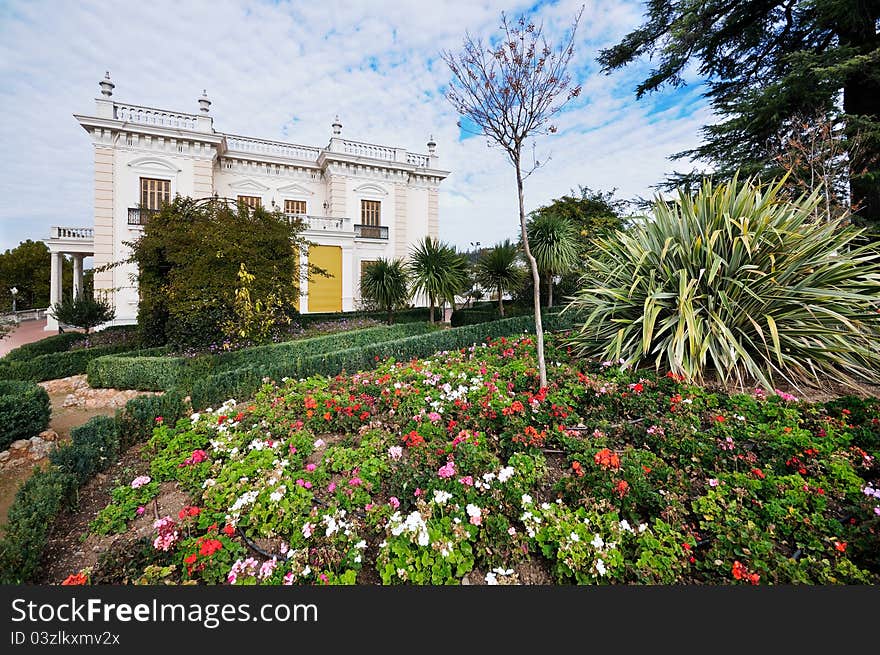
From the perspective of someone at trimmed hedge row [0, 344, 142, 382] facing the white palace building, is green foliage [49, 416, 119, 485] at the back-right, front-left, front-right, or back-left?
back-right

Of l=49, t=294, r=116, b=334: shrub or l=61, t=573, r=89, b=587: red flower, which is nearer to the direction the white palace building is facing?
the red flower

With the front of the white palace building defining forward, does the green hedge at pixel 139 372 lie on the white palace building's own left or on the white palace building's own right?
on the white palace building's own right

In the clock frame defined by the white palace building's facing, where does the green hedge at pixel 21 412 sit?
The green hedge is roughly at 2 o'clock from the white palace building.

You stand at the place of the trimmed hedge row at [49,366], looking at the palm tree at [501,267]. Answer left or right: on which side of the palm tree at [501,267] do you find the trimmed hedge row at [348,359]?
right

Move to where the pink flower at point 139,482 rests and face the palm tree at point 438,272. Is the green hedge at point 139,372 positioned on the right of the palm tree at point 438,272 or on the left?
left

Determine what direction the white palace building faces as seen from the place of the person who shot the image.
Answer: facing the viewer and to the right of the viewer

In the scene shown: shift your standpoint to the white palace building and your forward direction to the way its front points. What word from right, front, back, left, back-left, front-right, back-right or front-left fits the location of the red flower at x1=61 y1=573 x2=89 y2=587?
front-right

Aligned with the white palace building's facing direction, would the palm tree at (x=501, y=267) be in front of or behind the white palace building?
in front

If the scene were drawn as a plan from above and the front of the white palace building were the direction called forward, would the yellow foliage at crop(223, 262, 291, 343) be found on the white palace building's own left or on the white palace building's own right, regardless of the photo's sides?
on the white palace building's own right

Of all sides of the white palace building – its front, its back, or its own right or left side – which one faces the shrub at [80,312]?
right

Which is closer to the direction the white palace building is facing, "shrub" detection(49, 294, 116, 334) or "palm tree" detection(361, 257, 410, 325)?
the palm tree
